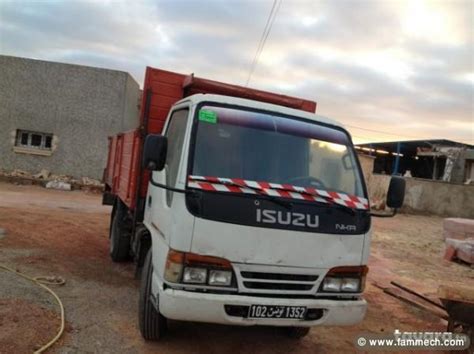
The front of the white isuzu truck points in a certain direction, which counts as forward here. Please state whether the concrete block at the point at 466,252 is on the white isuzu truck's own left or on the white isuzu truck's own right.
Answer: on the white isuzu truck's own left

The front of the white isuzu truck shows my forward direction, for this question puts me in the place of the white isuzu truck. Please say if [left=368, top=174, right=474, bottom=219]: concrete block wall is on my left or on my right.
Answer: on my left

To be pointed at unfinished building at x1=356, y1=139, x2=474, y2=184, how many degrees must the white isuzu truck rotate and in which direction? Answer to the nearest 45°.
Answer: approximately 135° to its left

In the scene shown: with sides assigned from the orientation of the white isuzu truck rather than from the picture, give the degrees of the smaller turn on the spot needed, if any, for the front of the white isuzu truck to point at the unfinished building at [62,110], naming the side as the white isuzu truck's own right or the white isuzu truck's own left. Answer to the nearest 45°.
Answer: approximately 180°

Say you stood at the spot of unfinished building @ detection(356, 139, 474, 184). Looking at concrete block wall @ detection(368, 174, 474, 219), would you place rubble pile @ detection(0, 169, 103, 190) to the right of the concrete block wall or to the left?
right

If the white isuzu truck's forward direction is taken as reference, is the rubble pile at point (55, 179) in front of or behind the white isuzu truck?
behind

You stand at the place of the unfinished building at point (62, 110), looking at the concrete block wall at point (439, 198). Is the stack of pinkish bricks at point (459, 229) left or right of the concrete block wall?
right

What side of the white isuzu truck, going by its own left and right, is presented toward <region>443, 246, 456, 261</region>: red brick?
left
